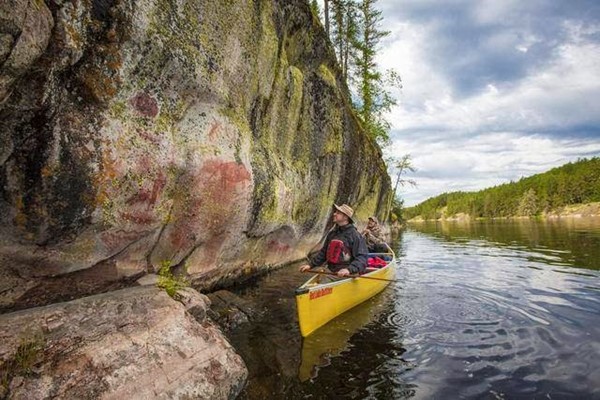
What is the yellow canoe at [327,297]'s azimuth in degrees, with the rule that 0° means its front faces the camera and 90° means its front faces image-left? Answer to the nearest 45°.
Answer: approximately 45°

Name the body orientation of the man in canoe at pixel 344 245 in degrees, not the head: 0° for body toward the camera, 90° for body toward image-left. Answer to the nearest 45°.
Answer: approximately 45°

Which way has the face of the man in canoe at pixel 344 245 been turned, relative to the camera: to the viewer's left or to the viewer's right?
to the viewer's left

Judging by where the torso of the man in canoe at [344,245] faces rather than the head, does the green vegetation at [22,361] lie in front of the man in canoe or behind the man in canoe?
in front

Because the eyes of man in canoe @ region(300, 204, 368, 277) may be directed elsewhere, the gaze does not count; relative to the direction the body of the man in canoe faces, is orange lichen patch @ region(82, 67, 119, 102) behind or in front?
in front

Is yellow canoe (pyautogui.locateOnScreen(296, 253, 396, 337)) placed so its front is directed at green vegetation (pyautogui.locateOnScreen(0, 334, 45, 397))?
yes
